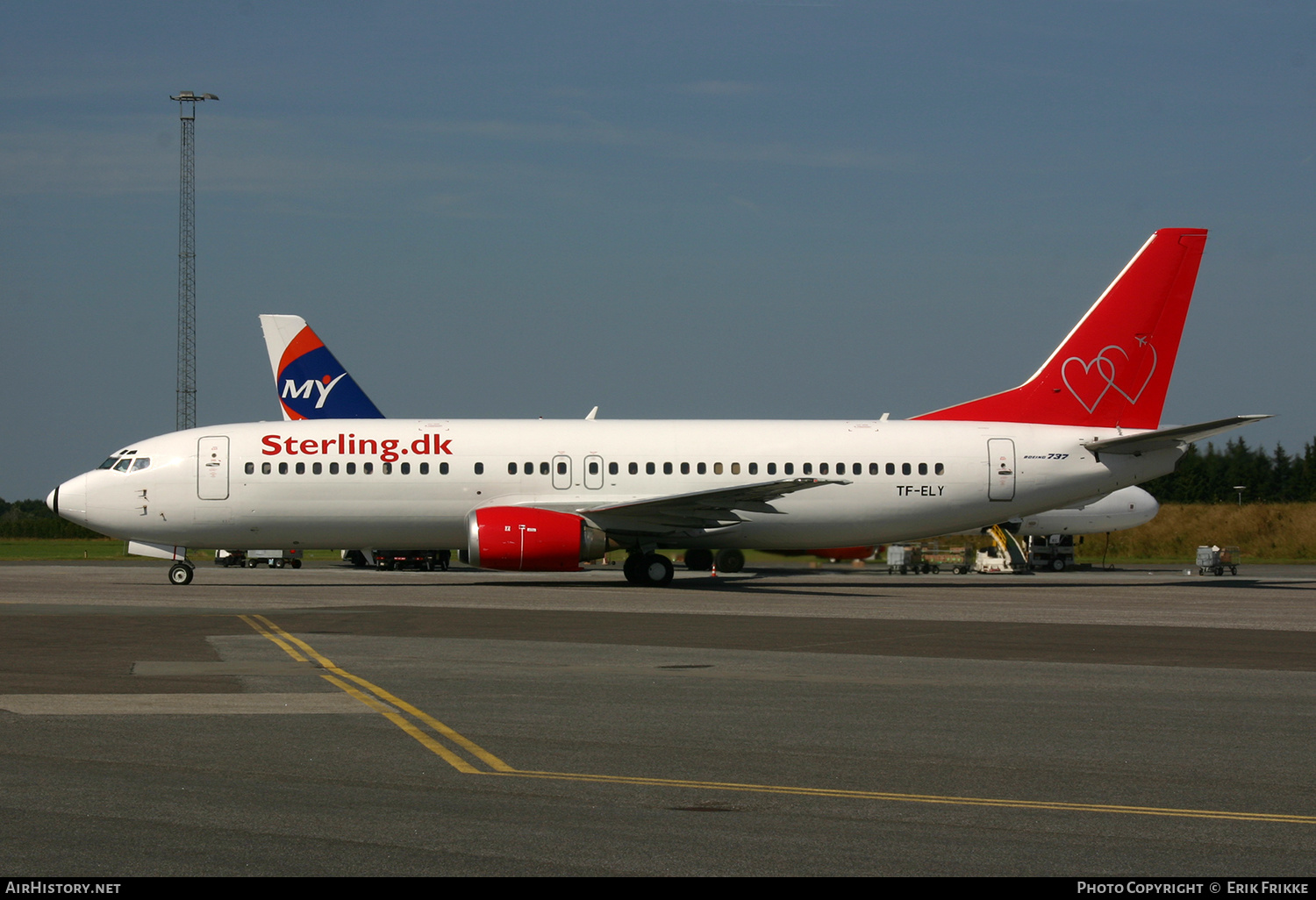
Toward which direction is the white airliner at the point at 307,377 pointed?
to the viewer's right

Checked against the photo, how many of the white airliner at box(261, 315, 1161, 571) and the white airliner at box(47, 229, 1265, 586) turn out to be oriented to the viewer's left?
1

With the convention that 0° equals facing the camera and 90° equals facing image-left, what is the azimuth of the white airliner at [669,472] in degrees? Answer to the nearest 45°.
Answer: approximately 90°

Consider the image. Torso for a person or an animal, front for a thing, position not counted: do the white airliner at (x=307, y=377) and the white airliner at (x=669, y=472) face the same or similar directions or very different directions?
very different directions
